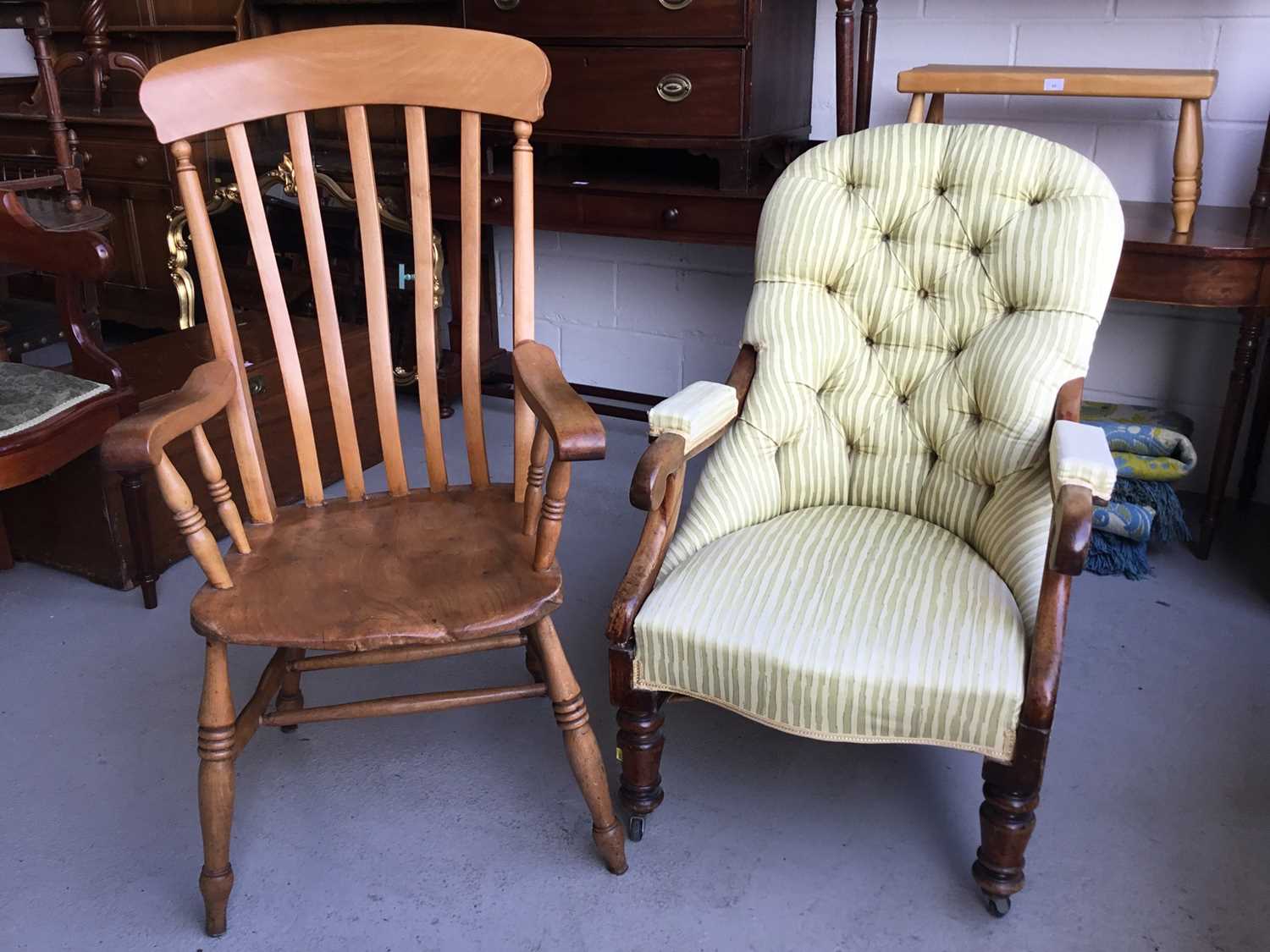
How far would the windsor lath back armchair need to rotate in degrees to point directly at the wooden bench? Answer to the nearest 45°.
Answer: approximately 90° to its left

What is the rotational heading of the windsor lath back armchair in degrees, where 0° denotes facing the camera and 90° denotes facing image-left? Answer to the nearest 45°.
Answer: approximately 0°

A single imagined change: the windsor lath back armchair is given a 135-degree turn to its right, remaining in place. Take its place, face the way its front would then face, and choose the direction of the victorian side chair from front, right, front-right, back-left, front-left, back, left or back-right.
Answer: front

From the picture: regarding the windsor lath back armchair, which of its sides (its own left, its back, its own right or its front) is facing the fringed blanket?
left

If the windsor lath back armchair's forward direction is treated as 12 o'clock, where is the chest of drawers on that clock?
The chest of drawers is roughly at 7 o'clock from the windsor lath back armchair.
